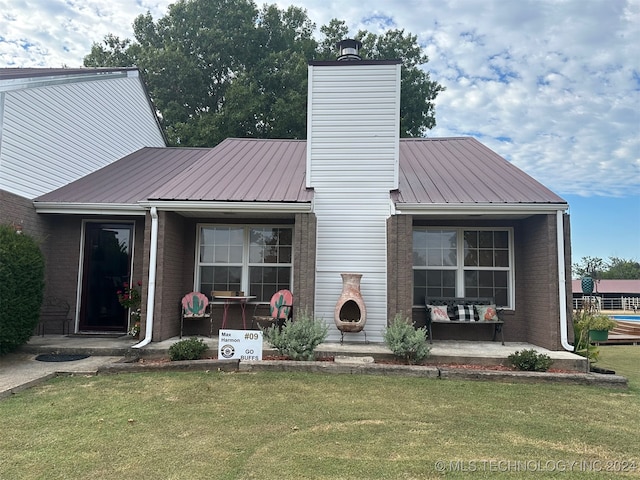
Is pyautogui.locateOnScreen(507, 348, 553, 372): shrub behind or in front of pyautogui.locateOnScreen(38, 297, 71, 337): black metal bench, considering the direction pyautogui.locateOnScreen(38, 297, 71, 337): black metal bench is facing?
in front

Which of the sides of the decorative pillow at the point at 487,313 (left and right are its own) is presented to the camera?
front

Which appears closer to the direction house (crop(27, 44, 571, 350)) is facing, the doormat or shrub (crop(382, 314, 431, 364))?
the shrub

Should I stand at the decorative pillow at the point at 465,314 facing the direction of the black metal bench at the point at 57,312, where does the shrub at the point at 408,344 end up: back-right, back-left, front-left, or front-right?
front-left

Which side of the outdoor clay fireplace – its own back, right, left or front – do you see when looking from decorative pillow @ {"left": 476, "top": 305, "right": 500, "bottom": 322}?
left

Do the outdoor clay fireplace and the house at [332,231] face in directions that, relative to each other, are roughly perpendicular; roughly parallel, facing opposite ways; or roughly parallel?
roughly parallel

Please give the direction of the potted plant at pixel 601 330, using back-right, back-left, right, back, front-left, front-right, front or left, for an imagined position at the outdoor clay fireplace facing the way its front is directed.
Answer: back-left

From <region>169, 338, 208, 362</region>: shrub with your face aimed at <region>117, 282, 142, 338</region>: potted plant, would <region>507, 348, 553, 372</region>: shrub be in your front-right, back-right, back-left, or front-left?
back-right

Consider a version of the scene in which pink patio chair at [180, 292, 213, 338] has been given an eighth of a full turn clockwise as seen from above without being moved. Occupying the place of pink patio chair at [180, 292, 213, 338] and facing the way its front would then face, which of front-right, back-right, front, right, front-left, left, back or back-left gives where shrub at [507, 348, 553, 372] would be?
left

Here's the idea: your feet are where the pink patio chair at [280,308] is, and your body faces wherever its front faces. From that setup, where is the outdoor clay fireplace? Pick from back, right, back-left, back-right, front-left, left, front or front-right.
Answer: back-left

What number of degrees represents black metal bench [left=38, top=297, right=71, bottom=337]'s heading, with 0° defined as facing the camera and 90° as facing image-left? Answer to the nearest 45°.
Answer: approximately 0°

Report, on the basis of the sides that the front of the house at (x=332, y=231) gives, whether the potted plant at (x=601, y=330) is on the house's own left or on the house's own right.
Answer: on the house's own left

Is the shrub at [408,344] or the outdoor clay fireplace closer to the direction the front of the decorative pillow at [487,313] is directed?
the shrub

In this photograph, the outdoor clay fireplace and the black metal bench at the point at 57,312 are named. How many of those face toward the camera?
2

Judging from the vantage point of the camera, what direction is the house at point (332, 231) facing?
facing the viewer

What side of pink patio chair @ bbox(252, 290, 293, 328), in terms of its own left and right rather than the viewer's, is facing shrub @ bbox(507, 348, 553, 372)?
left

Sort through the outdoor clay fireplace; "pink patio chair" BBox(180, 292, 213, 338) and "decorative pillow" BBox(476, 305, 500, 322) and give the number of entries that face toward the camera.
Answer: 3

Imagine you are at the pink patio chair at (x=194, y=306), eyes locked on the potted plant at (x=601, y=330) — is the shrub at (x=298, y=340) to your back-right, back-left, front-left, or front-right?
front-right
